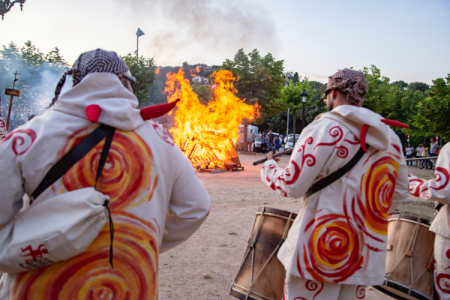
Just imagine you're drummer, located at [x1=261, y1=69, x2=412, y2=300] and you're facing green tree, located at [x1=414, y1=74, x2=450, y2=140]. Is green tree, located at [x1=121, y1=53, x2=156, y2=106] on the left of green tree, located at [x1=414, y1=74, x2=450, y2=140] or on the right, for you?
left

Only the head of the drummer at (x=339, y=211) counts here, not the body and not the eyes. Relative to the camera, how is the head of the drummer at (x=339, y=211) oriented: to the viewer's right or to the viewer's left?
to the viewer's left

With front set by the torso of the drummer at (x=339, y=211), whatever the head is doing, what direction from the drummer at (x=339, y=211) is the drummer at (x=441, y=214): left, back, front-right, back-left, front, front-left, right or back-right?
right

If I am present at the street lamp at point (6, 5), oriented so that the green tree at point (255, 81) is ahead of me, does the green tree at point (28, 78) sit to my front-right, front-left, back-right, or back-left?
front-left

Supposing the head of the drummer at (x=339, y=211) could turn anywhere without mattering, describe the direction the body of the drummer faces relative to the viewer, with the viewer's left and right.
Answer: facing away from the viewer and to the left of the viewer

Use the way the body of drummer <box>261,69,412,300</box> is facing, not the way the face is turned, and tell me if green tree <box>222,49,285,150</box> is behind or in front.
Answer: in front

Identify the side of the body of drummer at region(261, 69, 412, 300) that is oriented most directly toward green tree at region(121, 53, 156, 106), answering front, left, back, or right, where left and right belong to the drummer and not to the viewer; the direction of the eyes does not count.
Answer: front

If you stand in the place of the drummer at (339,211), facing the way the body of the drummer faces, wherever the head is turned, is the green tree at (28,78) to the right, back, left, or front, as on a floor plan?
front
